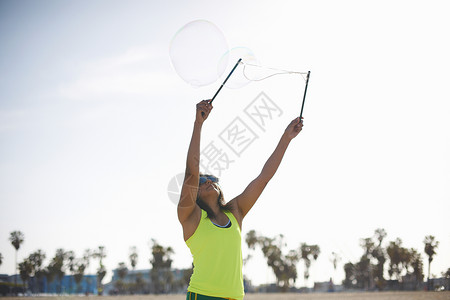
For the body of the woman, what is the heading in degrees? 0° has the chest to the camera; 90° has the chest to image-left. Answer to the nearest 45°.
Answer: approximately 315°
